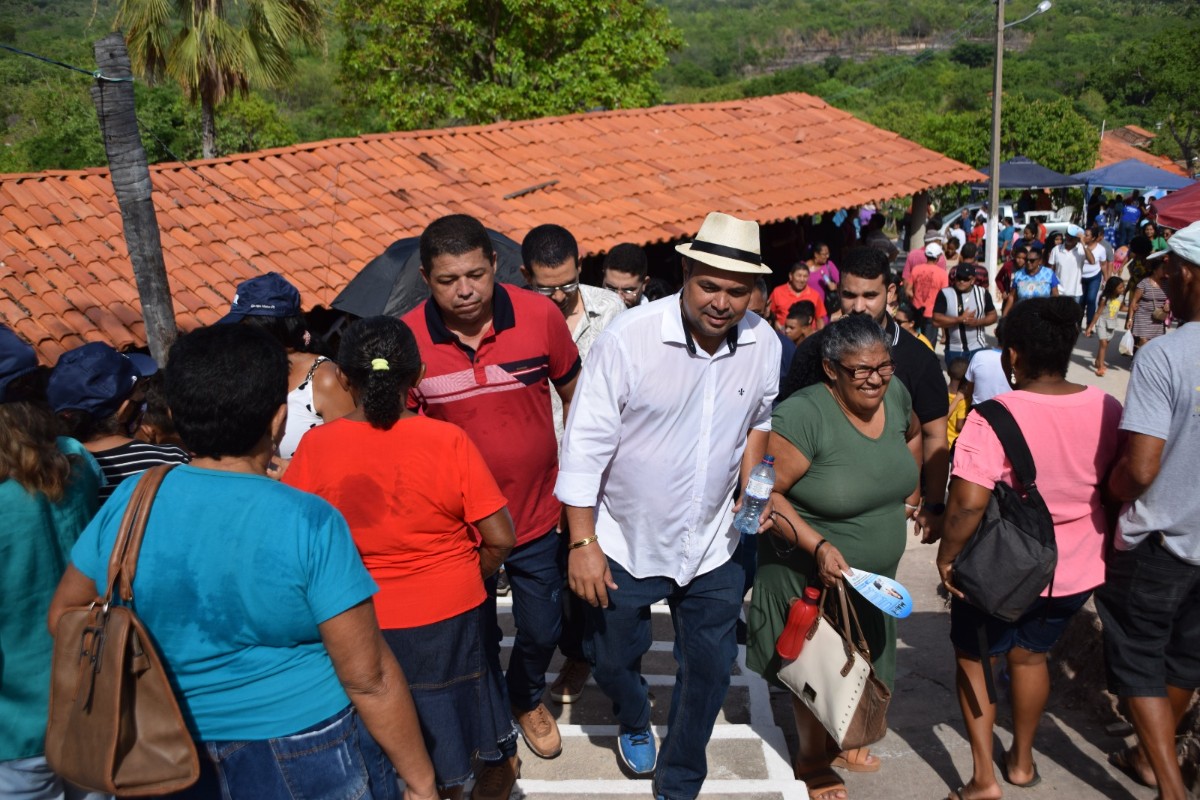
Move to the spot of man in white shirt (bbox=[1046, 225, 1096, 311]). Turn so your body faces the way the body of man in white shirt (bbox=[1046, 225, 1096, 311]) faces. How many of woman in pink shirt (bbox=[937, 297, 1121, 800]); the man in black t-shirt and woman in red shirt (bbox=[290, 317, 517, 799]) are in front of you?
3

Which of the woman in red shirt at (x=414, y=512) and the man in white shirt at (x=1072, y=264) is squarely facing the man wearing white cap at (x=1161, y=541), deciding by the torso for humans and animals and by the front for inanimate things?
the man in white shirt

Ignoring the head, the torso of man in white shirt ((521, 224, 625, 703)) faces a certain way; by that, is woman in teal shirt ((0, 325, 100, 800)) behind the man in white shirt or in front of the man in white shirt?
in front

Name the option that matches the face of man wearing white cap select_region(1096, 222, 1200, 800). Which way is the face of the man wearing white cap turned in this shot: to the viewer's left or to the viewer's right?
to the viewer's left

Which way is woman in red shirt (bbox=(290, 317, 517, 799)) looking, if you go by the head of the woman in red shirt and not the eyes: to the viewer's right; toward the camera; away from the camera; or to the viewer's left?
away from the camera

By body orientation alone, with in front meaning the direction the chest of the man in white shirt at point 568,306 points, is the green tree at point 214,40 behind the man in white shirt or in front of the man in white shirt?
behind

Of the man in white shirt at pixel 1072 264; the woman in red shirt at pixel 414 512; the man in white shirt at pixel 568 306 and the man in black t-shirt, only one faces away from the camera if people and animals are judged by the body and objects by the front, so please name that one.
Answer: the woman in red shirt

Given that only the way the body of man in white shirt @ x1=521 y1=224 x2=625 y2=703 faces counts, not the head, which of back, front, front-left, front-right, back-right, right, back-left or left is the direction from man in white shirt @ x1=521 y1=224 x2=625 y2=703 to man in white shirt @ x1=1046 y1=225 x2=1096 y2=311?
back-left

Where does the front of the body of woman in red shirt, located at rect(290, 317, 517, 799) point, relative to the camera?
away from the camera

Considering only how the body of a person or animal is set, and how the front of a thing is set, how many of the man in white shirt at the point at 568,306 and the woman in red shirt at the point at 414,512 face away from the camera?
1

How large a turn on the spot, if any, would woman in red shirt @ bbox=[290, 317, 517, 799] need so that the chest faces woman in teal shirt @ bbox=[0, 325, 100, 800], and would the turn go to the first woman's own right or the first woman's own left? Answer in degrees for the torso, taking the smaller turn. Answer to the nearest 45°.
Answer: approximately 90° to the first woman's own left

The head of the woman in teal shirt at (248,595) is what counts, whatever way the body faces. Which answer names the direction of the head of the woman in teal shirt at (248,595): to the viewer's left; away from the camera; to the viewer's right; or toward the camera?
away from the camera
